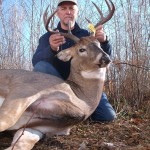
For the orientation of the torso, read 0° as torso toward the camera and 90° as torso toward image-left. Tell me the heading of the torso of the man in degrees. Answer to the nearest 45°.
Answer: approximately 0°
